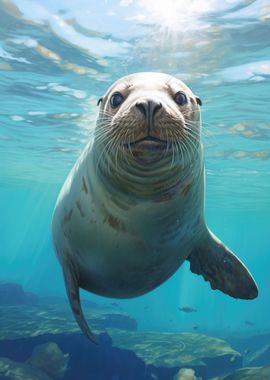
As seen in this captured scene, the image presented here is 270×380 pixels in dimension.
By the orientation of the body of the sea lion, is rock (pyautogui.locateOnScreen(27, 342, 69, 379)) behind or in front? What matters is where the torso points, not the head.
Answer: behind

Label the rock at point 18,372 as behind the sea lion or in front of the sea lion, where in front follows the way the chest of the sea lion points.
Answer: behind

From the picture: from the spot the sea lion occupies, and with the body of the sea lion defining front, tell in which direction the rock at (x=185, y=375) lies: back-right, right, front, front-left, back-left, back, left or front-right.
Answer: back

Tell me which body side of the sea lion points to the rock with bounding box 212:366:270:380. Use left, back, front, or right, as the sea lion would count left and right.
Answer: back

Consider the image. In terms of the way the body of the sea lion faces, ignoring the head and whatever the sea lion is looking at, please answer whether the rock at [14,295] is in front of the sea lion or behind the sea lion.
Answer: behind

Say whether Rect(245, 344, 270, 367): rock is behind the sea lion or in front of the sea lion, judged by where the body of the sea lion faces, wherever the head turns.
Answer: behind

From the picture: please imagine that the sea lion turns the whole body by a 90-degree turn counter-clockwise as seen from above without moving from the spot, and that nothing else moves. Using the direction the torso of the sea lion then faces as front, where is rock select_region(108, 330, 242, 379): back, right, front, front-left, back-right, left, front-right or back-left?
left

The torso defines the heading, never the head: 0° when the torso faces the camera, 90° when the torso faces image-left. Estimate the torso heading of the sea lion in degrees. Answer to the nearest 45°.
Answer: approximately 0°

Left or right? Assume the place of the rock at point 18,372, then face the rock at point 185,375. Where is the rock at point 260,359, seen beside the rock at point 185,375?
left
